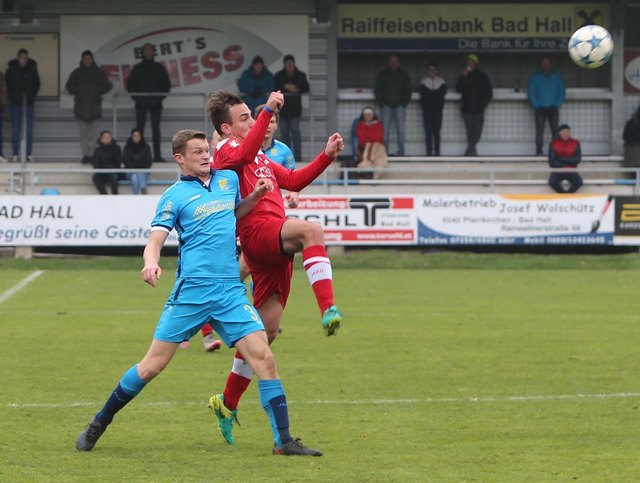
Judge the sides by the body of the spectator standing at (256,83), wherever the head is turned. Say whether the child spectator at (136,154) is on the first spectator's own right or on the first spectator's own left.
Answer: on the first spectator's own right

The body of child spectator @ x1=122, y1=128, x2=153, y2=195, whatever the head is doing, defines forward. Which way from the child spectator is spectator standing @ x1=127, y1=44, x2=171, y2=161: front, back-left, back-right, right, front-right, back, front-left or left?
back

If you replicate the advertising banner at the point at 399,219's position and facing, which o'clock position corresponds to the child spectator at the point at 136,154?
The child spectator is roughly at 4 o'clock from the advertising banner.

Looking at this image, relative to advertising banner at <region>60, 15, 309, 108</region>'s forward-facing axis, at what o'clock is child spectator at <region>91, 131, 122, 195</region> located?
The child spectator is roughly at 1 o'clock from the advertising banner.

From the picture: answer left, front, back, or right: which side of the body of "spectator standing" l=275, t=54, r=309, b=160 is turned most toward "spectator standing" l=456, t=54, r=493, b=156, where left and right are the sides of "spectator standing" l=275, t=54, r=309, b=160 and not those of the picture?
left

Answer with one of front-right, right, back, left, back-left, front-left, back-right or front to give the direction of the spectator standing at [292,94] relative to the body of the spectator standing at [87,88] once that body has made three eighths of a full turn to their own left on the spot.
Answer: front-right

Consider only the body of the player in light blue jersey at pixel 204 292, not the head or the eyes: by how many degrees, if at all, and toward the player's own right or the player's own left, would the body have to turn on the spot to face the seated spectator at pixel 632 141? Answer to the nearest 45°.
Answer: approximately 90° to the player's own left
